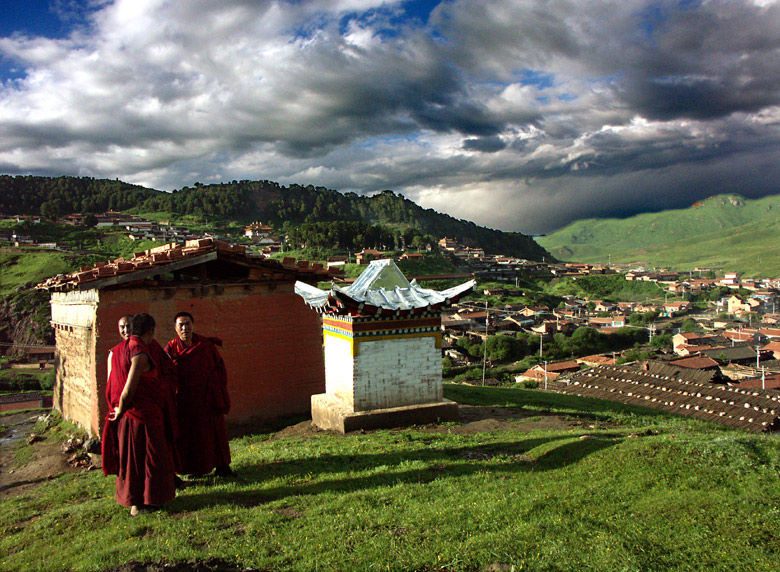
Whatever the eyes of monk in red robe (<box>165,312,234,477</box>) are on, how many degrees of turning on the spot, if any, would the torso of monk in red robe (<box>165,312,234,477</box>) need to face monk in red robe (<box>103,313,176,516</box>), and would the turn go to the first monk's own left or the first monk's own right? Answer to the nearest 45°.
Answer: approximately 45° to the first monk's own right

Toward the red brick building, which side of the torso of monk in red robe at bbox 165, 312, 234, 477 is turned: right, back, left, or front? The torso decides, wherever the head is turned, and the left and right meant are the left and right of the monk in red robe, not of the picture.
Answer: back

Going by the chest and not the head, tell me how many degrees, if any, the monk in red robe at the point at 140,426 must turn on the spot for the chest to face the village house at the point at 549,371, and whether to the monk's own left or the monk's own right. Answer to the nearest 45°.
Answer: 0° — they already face it

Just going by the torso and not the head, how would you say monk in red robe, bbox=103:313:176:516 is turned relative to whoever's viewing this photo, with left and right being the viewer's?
facing away from the viewer and to the right of the viewer

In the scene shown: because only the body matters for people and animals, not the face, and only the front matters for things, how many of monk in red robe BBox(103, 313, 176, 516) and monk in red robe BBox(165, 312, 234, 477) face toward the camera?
1

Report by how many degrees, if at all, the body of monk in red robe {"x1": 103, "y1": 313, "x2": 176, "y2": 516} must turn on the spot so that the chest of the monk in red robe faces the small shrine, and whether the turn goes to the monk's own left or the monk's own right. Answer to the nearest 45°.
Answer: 0° — they already face it

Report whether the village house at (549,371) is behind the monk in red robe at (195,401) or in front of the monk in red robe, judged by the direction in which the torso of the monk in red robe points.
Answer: behind

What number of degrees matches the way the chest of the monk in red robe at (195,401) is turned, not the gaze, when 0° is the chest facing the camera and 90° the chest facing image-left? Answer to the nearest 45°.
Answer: approximately 0°

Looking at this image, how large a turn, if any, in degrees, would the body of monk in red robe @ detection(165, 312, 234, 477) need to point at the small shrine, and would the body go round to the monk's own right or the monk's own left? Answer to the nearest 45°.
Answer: approximately 135° to the monk's own left
